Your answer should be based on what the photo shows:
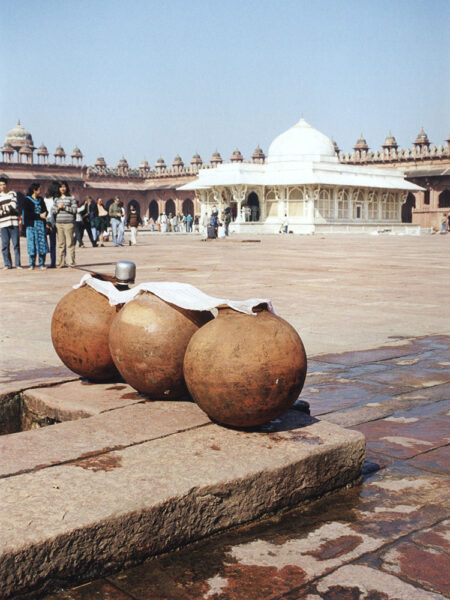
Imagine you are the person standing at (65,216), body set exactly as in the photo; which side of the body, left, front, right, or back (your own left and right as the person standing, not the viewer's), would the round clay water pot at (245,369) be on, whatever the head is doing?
front

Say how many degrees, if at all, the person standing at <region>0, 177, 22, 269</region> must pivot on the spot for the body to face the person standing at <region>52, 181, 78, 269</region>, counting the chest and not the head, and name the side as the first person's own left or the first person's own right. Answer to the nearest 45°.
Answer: approximately 90° to the first person's own left

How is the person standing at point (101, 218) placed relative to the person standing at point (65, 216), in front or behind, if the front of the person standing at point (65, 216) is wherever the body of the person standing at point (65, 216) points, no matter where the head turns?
behind

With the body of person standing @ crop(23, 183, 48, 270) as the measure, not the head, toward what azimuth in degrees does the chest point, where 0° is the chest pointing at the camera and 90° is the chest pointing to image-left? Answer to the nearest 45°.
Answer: approximately 315°

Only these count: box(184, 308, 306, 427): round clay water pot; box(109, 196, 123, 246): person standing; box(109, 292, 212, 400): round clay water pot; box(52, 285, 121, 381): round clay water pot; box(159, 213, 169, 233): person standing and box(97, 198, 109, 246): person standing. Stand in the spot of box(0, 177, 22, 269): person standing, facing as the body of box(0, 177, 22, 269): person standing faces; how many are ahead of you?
3

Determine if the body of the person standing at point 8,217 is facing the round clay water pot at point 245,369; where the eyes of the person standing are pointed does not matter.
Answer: yes

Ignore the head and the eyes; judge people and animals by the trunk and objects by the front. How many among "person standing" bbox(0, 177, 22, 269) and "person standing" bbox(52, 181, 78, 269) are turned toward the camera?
2

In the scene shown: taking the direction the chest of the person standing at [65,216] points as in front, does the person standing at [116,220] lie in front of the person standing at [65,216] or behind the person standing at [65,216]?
behind

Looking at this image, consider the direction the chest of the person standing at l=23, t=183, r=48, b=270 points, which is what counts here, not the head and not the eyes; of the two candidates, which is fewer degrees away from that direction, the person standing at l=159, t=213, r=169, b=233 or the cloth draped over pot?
the cloth draped over pot

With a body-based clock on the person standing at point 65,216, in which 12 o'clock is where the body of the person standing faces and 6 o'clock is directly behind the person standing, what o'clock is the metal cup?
The metal cup is roughly at 12 o'clock from the person standing.

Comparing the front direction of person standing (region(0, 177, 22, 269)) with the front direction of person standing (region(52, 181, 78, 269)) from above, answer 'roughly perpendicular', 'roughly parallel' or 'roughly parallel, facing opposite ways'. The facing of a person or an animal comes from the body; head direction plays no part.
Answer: roughly parallel

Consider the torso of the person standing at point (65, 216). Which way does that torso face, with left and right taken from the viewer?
facing the viewer

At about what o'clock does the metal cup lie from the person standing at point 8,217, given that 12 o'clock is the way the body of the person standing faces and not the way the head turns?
The metal cup is roughly at 12 o'clock from the person standing.

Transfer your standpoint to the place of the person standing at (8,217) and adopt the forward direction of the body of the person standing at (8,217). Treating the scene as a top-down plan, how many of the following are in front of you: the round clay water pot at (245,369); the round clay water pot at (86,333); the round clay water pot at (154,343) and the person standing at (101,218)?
3

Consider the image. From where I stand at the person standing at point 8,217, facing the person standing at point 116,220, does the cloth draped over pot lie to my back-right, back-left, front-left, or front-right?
back-right

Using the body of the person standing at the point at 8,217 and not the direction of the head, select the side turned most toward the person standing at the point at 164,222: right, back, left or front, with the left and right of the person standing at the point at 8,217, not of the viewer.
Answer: back

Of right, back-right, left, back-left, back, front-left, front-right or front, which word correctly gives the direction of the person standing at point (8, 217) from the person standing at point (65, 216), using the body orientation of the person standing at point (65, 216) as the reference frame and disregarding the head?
right
